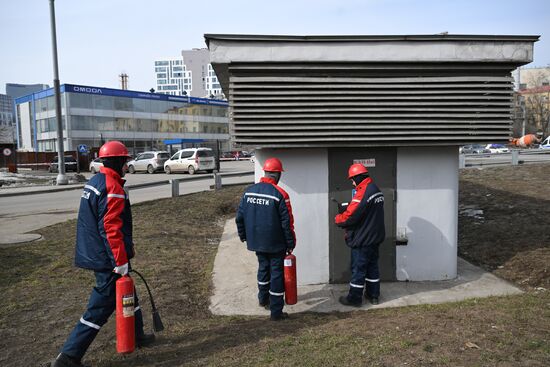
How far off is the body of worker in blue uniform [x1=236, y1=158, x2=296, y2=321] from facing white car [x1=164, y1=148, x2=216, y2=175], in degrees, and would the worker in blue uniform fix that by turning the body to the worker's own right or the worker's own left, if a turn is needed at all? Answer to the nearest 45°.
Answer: approximately 45° to the worker's own left

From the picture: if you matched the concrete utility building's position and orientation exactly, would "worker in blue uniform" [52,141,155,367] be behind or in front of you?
in front

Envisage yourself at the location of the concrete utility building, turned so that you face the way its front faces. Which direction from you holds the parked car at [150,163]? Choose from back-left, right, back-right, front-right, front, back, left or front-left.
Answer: back-right

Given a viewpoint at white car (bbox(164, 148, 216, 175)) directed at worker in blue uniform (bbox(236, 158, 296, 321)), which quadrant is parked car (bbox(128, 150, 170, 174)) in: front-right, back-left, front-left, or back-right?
back-right

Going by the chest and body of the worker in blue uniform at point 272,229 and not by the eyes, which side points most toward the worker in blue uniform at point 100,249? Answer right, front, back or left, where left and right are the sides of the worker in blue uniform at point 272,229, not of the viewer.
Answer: back

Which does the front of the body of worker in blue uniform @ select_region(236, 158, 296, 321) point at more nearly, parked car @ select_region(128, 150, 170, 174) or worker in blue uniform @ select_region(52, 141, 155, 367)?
the parked car

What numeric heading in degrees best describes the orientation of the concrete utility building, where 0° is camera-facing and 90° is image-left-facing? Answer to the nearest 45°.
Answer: approximately 0°

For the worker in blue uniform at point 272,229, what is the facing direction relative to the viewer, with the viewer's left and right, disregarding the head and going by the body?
facing away from the viewer and to the right of the viewer

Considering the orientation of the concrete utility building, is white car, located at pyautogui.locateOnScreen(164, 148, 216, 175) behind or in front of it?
behind

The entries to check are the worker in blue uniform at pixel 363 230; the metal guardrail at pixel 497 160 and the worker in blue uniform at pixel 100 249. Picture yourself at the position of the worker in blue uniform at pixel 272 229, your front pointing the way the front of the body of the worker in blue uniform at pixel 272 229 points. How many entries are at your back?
1

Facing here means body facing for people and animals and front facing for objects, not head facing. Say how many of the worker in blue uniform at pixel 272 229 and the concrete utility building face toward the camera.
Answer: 1

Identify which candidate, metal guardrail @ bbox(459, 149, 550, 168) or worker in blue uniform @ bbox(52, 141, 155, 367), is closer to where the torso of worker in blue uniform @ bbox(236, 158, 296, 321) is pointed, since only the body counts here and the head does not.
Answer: the metal guardrail

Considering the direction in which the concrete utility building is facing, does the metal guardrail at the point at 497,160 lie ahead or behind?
behind
